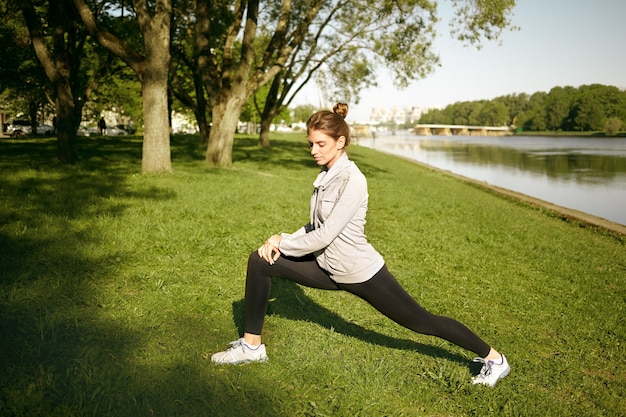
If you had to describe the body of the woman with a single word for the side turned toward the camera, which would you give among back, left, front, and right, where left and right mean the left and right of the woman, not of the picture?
left

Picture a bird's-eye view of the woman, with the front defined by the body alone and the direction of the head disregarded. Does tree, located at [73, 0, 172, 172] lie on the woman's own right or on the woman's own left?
on the woman's own right

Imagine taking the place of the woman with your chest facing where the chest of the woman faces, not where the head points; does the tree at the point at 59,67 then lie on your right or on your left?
on your right

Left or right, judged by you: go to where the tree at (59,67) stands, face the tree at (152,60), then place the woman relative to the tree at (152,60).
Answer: right
